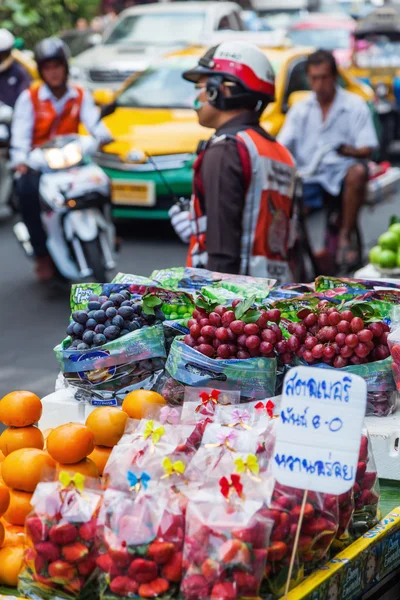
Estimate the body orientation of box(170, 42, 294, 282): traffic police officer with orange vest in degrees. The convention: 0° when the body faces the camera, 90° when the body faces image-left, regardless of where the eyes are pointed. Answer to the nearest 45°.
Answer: approximately 135°

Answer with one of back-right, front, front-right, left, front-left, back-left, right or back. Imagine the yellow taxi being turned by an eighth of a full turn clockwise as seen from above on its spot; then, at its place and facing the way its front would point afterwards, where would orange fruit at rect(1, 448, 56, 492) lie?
left

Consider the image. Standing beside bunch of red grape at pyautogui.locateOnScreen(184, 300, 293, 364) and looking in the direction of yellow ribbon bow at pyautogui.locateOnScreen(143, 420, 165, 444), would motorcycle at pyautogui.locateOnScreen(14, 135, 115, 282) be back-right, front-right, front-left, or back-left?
back-right

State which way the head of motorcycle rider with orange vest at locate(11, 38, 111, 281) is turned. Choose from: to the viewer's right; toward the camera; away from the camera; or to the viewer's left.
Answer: toward the camera

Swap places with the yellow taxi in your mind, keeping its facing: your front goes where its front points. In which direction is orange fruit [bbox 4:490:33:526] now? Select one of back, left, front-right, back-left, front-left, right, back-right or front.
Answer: front-left

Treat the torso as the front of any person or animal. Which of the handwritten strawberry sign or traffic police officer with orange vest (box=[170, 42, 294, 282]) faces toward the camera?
the handwritten strawberry sign

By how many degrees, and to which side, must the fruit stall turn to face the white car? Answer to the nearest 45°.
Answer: approximately 180°

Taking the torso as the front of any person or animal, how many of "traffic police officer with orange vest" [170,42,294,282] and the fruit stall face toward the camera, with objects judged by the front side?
1

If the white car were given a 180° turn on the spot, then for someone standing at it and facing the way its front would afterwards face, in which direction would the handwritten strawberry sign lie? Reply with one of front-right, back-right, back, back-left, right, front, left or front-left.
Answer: back-right

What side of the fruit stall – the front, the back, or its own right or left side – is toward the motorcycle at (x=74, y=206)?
back

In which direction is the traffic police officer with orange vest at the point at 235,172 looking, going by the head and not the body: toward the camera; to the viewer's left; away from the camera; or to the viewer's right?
to the viewer's left

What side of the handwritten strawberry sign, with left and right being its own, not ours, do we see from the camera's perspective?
front

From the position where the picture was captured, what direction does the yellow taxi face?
facing the viewer and to the left of the viewer

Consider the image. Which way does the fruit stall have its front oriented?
toward the camera

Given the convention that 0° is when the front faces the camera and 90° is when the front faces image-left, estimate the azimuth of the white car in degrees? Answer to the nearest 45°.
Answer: approximately 45°
